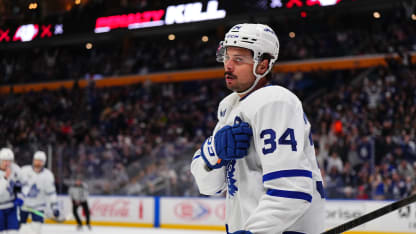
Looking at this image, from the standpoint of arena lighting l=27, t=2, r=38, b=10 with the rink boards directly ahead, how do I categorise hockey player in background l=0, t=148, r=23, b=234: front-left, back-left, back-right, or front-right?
front-right

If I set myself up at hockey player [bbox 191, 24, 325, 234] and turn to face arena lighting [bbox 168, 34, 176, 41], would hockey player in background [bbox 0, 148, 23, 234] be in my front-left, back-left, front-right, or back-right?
front-left

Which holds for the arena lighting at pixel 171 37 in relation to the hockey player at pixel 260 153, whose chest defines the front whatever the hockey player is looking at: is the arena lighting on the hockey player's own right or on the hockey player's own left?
on the hockey player's own right

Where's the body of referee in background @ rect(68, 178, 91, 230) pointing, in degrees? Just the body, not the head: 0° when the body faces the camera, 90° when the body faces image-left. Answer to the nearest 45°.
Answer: approximately 0°

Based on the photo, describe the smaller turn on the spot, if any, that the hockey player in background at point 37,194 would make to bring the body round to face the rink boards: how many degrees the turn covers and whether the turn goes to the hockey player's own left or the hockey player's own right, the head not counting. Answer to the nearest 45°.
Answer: approximately 180°

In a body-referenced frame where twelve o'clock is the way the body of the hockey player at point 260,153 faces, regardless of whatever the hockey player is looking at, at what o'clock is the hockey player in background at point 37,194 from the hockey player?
The hockey player in background is roughly at 2 o'clock from the hockey player.

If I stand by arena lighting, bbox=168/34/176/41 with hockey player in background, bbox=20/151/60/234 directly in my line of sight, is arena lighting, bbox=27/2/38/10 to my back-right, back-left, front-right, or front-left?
front-right

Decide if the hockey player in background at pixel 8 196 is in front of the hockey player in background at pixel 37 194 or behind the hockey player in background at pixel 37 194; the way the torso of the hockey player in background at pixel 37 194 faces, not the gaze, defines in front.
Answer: in front

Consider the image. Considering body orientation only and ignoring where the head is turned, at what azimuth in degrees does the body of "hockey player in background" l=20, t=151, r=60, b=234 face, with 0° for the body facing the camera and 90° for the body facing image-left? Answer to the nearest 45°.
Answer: approximately 45°
